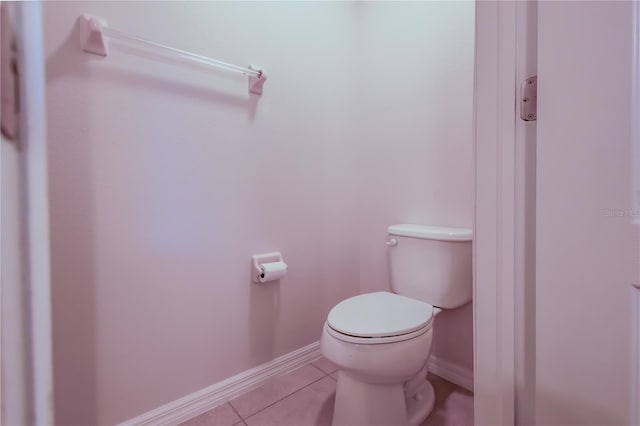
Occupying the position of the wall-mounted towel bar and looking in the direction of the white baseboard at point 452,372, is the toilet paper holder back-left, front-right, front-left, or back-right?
front-left

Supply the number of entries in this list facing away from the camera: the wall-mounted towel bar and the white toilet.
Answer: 0

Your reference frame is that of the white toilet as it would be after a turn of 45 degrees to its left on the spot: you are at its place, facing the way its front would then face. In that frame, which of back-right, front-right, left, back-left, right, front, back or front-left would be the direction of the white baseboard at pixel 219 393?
right

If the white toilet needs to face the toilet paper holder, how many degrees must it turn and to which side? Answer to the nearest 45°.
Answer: approximately 45° to its right

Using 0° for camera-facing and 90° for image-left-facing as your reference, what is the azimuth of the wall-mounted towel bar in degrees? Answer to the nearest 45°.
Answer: approximately 315°

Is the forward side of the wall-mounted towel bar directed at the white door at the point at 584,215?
yes

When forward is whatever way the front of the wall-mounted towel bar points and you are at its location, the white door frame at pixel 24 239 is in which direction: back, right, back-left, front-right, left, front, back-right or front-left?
front-right

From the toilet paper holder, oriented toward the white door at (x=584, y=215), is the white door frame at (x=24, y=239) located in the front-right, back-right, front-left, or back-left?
front-right

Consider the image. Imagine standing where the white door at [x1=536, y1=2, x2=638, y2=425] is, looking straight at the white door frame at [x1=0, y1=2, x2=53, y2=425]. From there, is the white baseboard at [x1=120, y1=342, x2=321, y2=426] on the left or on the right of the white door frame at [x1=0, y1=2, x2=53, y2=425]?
right

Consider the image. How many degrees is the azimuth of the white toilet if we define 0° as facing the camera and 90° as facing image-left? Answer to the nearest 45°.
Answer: approximately 45°
